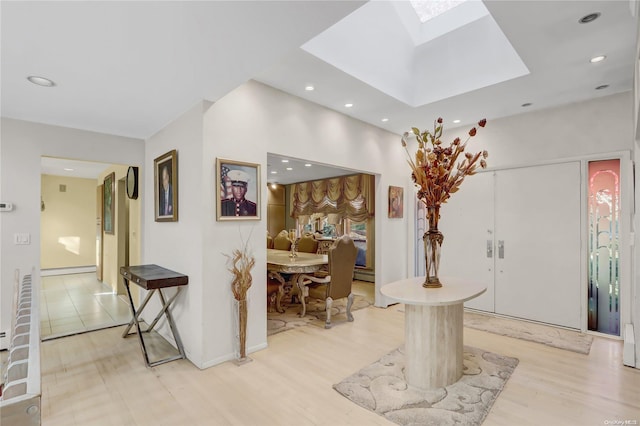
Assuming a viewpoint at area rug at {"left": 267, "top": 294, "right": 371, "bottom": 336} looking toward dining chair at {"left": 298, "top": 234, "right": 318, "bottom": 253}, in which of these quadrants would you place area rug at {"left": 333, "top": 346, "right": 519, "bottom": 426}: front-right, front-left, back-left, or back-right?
back-right

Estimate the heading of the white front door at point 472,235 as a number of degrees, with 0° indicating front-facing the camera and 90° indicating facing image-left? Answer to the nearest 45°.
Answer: approximately 45°

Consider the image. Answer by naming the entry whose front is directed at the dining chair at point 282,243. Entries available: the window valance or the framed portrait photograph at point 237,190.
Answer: the window valance

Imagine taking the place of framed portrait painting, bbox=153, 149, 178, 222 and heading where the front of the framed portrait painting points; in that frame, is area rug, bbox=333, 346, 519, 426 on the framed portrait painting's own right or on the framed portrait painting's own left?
on the framed portrait painting's own left

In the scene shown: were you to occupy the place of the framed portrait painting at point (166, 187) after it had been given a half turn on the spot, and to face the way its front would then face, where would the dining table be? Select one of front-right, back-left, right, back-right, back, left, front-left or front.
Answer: front-right

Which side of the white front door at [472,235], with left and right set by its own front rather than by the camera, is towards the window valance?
right

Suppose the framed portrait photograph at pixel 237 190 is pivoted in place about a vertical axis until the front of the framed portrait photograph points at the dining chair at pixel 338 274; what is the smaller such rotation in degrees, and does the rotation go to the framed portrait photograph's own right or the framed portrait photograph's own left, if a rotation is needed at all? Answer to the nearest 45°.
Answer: approximately 90° to the framed portrait photograph's own left
